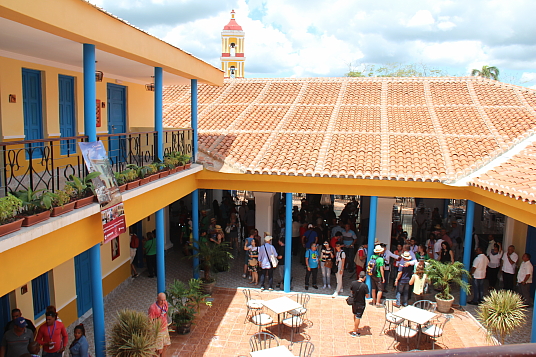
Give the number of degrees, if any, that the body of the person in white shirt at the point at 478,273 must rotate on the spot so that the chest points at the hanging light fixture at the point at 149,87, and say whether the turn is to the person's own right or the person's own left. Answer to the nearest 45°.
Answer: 0° — they already face it

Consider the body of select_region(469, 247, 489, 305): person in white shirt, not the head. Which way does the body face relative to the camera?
to the viewer's left

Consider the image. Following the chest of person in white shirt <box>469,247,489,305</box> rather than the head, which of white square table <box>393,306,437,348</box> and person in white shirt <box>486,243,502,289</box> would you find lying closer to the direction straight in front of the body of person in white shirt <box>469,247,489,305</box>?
the white square table

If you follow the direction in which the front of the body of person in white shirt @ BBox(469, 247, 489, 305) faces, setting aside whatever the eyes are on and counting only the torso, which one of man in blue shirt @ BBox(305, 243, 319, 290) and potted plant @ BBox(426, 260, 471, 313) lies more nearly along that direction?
the man in blue shirt

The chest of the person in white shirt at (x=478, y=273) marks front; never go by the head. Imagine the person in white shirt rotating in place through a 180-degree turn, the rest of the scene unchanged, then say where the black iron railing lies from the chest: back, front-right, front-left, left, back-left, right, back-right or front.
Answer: back-right

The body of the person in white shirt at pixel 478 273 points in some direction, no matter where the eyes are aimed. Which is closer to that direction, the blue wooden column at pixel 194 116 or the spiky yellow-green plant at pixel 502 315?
the blue wooden column

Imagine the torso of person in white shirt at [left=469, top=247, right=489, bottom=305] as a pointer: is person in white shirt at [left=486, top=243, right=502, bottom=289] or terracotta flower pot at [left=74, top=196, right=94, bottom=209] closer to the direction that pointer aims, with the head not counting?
the terracotta flower pot

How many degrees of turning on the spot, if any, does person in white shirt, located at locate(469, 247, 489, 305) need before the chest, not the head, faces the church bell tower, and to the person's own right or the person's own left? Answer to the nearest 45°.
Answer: approximately 45° to the person's own right

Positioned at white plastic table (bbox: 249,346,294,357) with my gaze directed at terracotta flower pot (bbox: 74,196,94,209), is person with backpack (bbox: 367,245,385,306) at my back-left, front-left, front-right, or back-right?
back-right

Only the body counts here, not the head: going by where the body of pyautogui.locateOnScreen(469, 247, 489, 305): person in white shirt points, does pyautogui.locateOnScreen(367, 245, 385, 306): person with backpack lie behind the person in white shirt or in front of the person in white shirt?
in front

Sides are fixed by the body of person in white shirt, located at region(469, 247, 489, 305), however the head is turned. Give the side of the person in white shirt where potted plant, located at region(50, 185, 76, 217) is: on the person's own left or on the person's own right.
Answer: on the person's own left

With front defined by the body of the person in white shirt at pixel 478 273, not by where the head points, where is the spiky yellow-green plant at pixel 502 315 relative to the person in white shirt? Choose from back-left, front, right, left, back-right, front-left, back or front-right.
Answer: left
